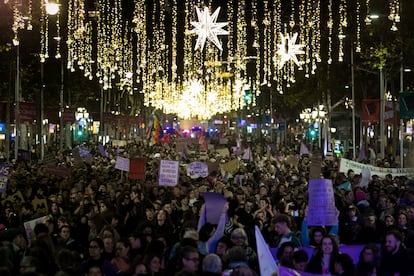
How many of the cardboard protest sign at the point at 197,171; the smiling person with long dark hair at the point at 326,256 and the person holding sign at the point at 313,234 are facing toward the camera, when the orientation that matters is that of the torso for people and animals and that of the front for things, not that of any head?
3

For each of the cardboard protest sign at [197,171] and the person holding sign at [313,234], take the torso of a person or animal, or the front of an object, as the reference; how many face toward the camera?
2

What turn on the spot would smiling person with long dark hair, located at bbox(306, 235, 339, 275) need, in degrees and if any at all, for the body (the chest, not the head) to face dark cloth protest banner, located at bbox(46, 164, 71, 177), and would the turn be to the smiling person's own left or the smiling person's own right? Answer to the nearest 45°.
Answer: approximately 135° to the smiling person's own right

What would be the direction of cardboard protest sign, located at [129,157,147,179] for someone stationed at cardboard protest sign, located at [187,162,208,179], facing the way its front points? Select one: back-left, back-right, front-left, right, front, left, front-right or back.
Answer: front-right

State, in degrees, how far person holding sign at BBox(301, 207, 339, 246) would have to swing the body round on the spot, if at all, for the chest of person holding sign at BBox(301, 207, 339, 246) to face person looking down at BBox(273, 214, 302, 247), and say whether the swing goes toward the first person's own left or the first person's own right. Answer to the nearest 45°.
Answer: approximately 45° to the first person's own right

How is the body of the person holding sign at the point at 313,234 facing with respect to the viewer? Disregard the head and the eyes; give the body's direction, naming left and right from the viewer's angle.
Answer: facing the viewer

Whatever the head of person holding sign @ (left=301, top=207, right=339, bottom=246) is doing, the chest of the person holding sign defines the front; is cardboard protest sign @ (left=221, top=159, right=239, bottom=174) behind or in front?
behind

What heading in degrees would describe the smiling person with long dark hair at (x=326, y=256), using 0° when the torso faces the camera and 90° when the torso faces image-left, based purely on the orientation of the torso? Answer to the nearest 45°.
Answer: approximately 0°

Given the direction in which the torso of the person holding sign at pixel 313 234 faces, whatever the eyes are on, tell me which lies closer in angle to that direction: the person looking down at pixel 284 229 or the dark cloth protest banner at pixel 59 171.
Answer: the person looking down
